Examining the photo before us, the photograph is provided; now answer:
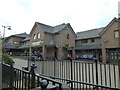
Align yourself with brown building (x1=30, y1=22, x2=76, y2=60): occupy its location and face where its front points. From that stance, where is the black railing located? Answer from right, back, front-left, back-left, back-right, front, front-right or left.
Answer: front-left

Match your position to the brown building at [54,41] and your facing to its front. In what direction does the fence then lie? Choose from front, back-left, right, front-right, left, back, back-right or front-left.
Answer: front-left

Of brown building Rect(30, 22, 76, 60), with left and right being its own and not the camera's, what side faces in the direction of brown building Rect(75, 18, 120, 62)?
left

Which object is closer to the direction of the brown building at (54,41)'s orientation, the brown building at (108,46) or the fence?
the fence

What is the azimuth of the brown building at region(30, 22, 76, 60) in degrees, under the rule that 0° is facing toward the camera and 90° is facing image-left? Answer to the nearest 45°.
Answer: approximately 45°
